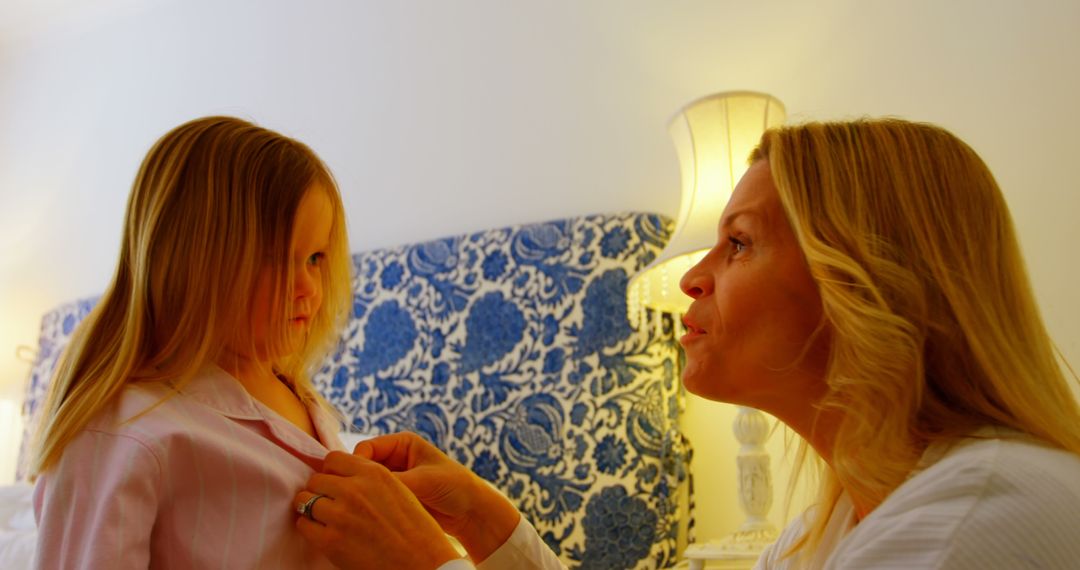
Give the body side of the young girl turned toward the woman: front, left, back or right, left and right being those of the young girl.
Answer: front

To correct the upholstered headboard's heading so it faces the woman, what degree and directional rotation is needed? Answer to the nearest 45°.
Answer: approximately 45° to its left

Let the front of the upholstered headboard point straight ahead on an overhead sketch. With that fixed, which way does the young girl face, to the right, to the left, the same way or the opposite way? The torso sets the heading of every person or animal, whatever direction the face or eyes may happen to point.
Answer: to the left

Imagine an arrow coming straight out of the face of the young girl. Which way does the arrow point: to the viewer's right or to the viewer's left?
to the viewer's right

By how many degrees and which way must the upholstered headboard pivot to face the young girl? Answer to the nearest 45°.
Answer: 0° — it already faces them

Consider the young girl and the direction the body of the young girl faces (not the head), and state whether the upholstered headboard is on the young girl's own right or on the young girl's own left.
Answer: on the young girl's own left

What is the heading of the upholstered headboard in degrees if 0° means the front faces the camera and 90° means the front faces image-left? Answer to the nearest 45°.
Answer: approximately 45°

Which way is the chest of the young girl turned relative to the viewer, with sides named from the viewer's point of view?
facing the viewer and to the right of the viewer

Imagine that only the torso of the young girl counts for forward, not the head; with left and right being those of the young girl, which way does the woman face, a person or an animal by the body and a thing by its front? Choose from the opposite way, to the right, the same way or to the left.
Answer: the opposite way

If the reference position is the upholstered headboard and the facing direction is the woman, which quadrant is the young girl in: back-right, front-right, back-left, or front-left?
front-right

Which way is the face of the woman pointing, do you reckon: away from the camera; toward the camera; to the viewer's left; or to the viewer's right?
to the viewer's left

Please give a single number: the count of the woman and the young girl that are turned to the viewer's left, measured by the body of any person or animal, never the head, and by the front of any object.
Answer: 1

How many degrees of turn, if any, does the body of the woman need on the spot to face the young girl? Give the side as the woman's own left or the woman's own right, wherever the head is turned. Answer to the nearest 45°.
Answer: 0° — they already face them

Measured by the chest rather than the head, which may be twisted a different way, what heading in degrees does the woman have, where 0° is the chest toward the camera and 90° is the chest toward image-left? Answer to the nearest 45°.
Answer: approximately 90°
